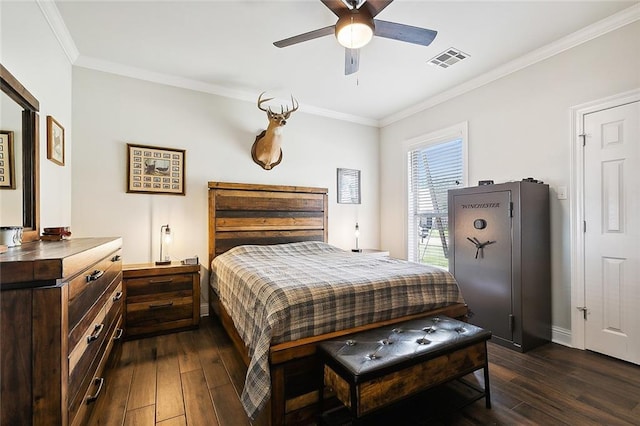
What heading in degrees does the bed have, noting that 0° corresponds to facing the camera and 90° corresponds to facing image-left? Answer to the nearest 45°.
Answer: approximately 315°

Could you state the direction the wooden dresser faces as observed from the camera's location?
facing to the right of the viewer

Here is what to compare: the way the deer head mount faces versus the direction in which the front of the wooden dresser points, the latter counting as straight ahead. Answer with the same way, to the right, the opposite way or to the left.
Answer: to the right

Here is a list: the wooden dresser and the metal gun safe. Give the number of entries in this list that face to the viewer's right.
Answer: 1

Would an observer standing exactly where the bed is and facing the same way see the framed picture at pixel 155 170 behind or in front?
behind

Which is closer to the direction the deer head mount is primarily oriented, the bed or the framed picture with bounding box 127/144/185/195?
the bed

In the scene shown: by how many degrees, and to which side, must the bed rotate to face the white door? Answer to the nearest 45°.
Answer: approximately 45° to its left

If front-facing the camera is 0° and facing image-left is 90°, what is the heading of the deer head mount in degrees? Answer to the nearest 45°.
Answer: approximately 315°

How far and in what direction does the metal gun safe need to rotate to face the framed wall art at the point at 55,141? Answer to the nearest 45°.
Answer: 0° — it already faces it

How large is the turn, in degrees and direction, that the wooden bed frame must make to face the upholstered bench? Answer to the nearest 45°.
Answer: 0° — it already faces it

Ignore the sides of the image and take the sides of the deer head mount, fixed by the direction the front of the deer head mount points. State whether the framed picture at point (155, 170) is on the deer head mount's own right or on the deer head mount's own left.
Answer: on the deer head mount's own right
